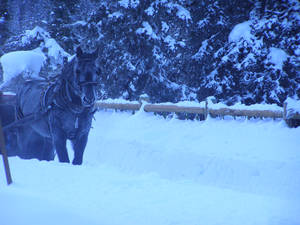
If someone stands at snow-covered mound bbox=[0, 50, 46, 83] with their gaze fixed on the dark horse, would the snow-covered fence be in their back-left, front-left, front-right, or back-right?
front-left

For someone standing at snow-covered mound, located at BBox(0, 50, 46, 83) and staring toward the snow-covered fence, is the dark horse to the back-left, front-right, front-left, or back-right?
front-right

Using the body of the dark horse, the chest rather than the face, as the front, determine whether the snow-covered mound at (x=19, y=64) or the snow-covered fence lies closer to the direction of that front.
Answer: the snow-covered fence

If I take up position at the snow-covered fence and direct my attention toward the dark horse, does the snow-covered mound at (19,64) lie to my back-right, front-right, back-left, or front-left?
front-right

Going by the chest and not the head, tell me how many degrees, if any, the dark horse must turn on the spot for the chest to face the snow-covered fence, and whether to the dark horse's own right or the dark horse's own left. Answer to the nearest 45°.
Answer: approximately 90° to the dark horse's own left

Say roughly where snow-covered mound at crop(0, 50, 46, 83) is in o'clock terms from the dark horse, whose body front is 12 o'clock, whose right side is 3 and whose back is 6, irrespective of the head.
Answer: The snow-covered mound is roughly at 7 o'clock from the dark horse.

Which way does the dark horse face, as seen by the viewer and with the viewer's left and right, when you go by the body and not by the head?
facing the viewer and to the right of the viewer
